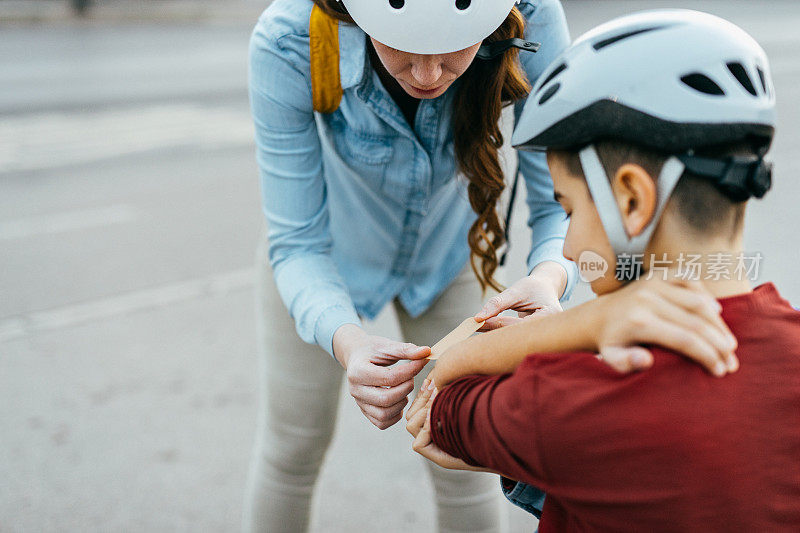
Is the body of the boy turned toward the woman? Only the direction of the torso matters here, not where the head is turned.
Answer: yes

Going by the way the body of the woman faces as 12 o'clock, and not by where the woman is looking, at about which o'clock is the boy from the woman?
The boy is roughly at 11 o'clock from the woman.

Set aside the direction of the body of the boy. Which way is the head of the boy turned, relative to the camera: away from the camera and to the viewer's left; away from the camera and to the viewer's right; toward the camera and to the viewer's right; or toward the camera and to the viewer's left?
away from the camera and to the viewer's left

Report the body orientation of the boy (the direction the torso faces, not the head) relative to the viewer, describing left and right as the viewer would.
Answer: facing away from the viewer and to the left of the viewer

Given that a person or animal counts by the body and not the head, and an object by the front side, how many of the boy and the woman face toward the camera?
1
